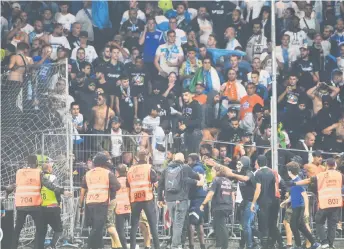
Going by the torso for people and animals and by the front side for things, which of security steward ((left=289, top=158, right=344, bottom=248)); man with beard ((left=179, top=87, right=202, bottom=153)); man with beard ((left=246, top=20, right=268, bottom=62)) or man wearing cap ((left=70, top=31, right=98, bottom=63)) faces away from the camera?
the security steward

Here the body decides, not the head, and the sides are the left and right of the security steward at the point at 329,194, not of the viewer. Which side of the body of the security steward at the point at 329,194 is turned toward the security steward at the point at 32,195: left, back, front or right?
left

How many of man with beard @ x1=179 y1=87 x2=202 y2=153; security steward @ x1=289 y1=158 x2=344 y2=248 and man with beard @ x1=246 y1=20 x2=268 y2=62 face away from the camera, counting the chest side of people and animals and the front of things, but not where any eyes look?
1

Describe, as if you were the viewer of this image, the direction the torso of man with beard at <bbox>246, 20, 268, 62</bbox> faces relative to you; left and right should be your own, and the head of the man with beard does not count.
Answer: facing the viewer

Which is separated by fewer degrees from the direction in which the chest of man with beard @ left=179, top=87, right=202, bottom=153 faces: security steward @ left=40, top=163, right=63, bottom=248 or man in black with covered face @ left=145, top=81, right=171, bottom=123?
the security steward

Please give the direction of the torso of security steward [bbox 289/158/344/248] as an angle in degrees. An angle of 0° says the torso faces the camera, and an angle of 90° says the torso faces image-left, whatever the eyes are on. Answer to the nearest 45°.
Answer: approximately 180°

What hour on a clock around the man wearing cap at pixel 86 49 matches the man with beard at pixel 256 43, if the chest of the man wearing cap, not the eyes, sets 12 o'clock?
The man with beard is roughly at 9 o'clock from the man wearing cap.

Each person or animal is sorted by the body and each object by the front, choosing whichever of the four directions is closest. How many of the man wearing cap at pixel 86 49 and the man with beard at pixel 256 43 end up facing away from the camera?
0

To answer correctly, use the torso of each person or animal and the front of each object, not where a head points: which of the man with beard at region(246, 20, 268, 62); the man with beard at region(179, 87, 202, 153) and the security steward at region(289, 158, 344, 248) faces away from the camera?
the security steward

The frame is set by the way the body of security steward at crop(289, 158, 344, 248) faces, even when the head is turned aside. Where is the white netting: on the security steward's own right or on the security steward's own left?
on the security steward's own left

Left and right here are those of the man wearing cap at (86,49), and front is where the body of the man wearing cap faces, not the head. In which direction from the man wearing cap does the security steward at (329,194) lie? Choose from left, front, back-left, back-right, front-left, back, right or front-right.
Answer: front-left
